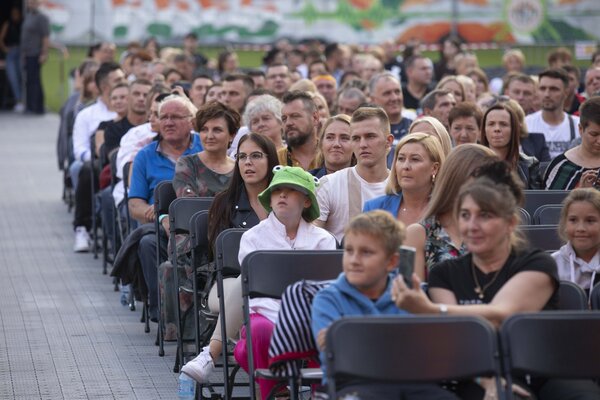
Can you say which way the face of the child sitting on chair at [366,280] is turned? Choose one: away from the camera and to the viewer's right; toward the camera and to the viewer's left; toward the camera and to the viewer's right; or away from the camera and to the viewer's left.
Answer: toward the camera and to the viewer's left

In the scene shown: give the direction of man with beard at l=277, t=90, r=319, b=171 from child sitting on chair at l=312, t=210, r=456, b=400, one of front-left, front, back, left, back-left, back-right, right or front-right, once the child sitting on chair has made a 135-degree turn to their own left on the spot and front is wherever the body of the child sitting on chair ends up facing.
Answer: left

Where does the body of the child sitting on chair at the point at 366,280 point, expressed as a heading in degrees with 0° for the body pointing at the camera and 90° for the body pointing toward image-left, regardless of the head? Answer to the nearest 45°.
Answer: approximately 45°

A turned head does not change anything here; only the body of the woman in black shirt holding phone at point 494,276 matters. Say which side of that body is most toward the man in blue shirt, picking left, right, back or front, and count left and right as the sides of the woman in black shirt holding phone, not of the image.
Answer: right

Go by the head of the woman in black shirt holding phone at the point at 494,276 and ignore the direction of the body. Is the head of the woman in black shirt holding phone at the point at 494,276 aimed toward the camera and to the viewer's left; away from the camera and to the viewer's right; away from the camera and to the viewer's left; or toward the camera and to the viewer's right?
toward the camera and to the viewer's left

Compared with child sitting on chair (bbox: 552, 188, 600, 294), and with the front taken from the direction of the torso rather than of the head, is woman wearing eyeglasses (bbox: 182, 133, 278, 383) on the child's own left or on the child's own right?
on the child's own right

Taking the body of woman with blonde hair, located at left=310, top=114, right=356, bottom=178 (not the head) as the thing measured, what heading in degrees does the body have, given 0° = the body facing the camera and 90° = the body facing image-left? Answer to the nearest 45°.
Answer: approximately 0°

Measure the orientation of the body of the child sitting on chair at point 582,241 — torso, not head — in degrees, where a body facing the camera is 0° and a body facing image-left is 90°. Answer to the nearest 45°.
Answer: approximately 0°

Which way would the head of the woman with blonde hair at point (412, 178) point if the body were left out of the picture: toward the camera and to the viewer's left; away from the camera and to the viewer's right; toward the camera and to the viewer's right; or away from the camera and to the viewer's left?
toward the camera and to the viewer's left
